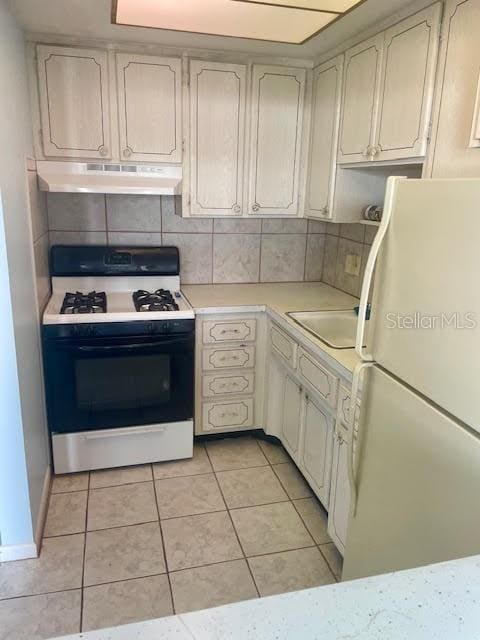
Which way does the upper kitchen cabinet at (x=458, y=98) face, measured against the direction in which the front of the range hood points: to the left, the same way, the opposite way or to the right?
to the right

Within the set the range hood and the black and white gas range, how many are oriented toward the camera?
2

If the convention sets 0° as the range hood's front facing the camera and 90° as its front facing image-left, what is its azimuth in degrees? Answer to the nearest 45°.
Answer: approximately 0°

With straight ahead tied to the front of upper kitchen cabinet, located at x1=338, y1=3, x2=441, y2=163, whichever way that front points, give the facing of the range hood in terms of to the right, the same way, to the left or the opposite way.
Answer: to the left

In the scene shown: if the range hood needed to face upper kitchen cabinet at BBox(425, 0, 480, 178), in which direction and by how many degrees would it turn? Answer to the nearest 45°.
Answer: approximately 45° to its left

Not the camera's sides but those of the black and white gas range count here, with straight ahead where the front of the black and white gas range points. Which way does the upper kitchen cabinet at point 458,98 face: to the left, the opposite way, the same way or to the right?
to the right
